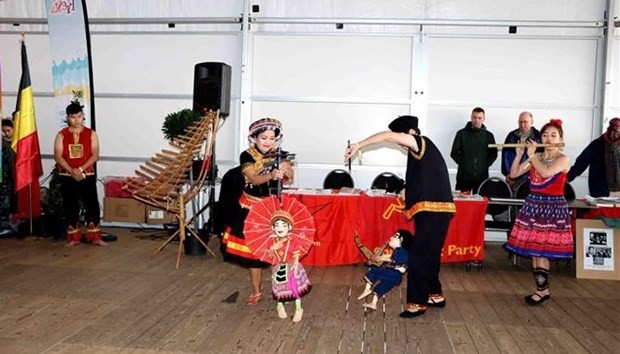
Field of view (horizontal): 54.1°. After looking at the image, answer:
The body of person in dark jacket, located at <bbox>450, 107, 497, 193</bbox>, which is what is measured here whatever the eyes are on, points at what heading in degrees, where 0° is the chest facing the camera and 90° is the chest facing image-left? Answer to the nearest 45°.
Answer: approximately 0°

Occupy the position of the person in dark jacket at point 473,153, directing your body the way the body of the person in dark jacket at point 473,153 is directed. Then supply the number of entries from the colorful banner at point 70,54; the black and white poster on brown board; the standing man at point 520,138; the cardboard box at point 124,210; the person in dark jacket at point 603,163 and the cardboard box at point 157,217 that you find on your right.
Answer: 3

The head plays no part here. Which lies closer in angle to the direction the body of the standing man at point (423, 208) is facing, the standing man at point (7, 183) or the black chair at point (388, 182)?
the standing man

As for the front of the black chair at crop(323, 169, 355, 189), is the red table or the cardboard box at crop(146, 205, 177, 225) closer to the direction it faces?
the red table

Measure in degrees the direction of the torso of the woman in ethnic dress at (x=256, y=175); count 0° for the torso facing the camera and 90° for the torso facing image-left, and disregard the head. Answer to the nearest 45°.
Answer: approximately 315°

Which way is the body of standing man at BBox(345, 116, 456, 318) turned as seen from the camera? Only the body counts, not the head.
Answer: to the viewer's left

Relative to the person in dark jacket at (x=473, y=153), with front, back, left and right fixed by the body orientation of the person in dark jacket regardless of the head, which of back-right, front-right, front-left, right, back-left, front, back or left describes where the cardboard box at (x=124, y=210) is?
right

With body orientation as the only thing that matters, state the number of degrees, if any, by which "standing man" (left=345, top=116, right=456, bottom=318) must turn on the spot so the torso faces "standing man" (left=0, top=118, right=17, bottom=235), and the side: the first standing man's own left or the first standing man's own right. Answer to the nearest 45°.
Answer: approximately 45° to the first standing man's own right

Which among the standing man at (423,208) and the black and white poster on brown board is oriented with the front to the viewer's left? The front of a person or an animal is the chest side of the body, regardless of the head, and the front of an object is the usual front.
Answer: the standing man

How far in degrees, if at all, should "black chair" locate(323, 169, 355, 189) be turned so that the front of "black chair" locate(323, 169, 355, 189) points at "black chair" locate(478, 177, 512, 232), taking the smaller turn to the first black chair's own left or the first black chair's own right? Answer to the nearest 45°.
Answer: approximately 90° to the first black chair's own left

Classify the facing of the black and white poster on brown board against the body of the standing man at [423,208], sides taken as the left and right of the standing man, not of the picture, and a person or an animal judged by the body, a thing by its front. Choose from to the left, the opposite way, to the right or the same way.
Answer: to the left

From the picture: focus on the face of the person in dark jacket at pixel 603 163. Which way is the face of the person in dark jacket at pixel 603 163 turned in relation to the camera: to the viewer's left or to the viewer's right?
to the viewer's left

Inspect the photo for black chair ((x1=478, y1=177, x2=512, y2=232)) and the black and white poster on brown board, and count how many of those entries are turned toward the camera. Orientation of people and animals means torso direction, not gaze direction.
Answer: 2

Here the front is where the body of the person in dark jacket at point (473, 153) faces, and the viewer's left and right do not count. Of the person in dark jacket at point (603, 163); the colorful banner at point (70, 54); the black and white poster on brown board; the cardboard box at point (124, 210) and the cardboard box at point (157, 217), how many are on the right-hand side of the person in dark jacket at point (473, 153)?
3
